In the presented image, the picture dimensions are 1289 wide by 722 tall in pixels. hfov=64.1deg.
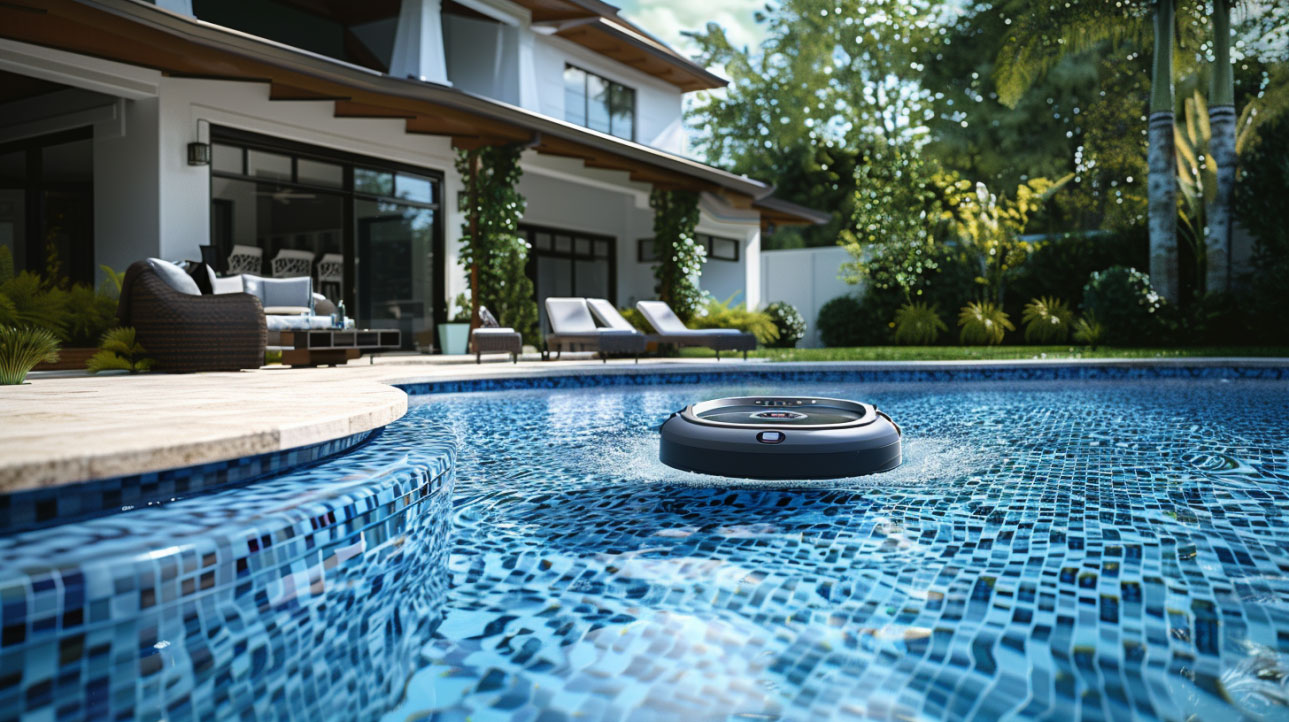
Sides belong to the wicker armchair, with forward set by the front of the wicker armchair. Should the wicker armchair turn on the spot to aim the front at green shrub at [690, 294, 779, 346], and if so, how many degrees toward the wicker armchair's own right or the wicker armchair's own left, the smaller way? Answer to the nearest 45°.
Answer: approximately 45° to the wicker armchair's own left

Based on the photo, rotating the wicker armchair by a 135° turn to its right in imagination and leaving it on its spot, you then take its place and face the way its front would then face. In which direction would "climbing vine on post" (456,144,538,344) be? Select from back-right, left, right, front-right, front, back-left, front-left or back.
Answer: back

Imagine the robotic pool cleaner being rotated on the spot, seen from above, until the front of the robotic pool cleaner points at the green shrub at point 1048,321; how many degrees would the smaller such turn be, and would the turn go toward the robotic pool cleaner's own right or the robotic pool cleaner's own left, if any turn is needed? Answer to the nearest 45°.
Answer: approximately 180°

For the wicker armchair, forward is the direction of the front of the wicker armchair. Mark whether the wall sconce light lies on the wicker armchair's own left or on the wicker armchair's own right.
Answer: on the wicker armchair's own left

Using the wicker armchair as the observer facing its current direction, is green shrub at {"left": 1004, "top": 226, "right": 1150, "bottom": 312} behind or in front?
in front

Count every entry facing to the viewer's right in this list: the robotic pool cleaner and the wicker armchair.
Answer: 1

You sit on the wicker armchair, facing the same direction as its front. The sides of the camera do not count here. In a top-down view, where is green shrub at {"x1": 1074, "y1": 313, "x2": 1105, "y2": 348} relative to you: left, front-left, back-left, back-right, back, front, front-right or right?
front

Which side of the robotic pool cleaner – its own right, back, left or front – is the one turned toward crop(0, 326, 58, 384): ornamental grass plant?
right

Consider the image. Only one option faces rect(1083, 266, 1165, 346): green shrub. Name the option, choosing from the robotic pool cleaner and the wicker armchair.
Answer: the wicker armchair

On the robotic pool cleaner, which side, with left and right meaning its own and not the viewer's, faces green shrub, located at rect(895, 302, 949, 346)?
back

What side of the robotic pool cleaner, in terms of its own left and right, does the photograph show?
front

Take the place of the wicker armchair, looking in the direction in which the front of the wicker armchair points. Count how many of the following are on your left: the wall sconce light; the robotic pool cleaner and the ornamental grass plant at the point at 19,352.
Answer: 1

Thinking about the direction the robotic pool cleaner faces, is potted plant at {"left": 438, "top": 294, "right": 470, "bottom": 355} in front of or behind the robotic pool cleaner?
behind

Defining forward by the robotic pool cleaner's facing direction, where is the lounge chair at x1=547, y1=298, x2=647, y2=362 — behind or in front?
behind

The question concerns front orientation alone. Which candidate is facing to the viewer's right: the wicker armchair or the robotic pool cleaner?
the wicker armchair

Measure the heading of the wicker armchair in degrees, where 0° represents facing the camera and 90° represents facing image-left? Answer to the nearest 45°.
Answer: approximately 270°

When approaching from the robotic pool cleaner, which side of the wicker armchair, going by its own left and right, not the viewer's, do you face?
right
